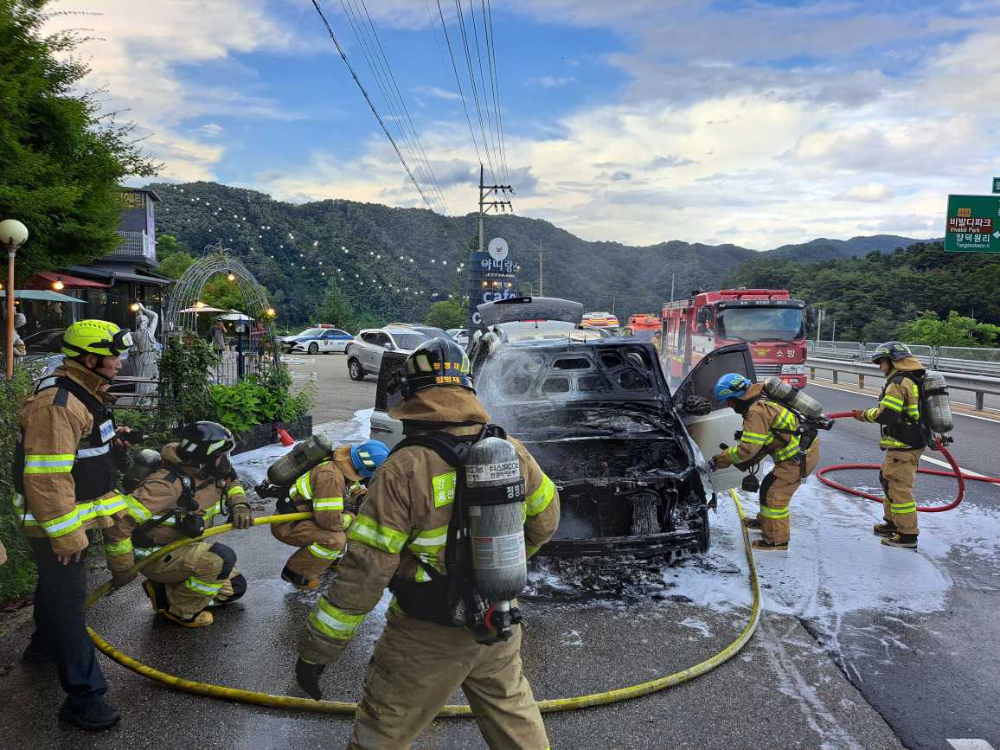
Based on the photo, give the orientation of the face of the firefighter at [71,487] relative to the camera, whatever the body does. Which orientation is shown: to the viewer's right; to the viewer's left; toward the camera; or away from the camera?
to the viewer's right

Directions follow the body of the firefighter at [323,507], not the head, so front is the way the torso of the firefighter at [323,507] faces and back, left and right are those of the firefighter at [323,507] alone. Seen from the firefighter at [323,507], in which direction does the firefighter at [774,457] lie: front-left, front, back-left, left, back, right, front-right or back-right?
front

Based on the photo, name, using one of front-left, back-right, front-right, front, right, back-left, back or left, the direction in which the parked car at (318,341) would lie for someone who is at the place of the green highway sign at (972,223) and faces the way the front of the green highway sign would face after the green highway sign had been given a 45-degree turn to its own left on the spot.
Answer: back-right

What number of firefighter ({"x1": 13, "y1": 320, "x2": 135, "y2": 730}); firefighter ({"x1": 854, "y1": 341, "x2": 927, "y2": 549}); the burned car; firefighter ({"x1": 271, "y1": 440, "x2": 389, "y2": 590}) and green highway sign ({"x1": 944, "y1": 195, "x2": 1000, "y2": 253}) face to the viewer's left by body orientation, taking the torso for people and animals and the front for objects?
1

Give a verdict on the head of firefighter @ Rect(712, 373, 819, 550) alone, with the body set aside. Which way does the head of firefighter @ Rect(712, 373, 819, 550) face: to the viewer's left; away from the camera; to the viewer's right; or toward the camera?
to the viewer's left

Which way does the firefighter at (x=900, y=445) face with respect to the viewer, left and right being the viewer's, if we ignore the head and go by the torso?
facing to the left of the viewer

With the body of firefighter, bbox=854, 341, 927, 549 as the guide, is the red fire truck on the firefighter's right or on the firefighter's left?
on the firefighter's right

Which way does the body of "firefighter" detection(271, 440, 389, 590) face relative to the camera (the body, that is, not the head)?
to the viewer's right

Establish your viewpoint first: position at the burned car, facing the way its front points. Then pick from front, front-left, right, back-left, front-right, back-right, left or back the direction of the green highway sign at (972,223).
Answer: back-left

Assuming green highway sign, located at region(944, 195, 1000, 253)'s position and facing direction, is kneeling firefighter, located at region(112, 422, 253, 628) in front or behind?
in front

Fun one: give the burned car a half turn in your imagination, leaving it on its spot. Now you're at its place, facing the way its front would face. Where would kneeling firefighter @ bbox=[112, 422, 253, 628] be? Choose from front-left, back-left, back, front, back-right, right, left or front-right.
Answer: back-left

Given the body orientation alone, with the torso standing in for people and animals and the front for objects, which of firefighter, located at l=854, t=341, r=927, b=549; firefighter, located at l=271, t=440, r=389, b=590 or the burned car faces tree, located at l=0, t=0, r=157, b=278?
firefighter, located at l=854, t=341, r=927, b=549

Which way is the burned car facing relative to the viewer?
toward the camera

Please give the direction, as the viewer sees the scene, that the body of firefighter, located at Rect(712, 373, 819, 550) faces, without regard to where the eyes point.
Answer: to the viewer's left

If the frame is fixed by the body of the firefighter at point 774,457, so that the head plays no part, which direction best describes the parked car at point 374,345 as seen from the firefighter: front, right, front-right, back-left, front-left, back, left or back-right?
front-right

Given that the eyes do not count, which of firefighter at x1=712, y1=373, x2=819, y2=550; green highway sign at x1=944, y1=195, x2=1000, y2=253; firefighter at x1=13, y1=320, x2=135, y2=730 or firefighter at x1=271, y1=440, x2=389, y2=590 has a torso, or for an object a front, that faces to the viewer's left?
firefighter at x1=712, y1=373, x2=819, y2=550

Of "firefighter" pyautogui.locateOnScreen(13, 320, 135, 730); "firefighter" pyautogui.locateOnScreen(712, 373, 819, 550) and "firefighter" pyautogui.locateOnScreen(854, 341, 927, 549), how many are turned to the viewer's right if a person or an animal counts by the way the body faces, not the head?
1

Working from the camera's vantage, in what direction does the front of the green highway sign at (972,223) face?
facing the viewer
